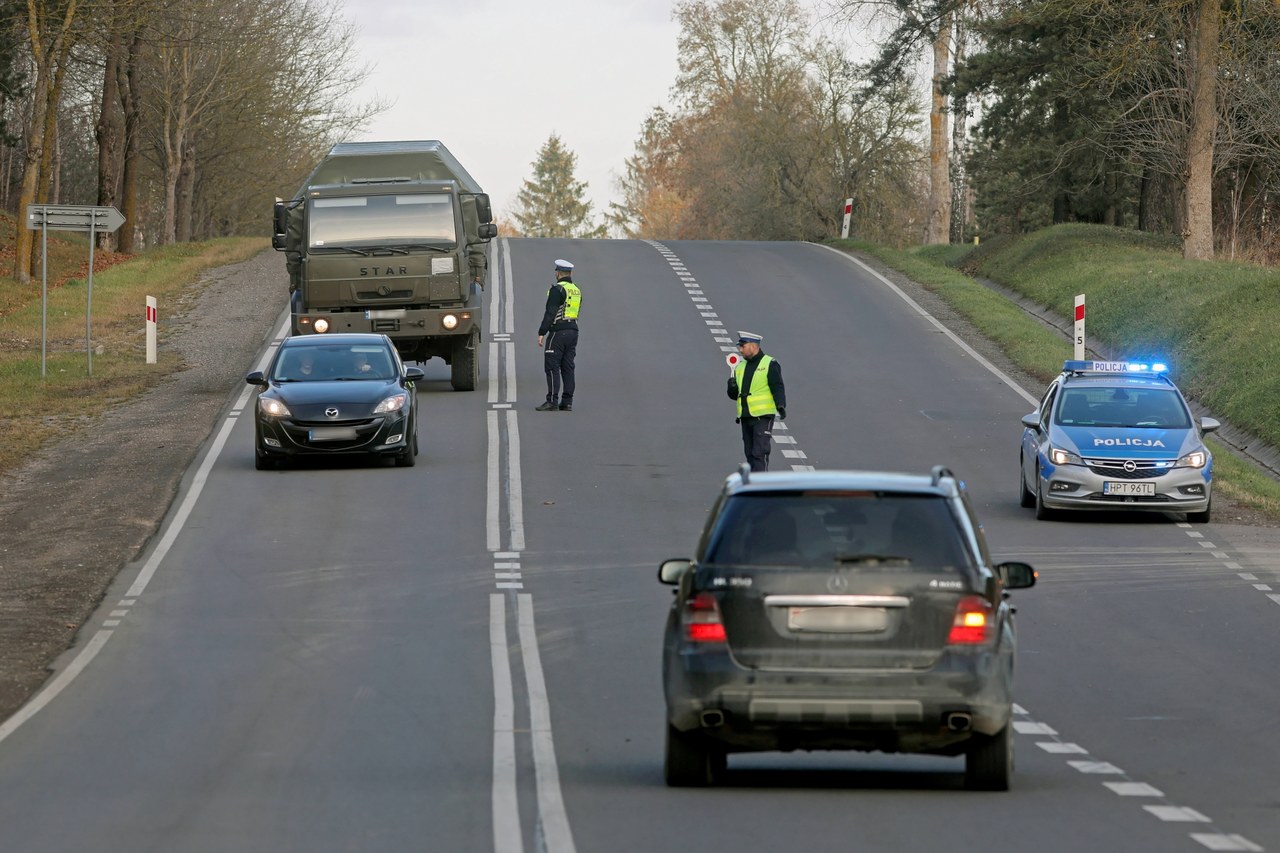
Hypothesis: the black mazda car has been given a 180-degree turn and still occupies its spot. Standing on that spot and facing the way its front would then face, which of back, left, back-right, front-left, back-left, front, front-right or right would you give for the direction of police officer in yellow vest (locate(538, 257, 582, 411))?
front-right

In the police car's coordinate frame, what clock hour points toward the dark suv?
The dark suv is roughly at 12 o'clock from the police car.

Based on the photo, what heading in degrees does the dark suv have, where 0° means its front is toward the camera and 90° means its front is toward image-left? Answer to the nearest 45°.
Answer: approximately 180°

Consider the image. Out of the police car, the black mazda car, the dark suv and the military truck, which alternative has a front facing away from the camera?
the dark suv

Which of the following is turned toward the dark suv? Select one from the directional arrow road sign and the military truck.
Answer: the military truck

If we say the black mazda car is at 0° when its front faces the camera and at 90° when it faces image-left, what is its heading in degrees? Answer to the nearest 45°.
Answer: approximately 0°

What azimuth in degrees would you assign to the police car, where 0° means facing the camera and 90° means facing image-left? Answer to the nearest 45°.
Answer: approximately 0°

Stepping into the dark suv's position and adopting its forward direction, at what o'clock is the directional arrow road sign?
The directional arrow road sign is roughly at 11 o'clock from the dark suv.

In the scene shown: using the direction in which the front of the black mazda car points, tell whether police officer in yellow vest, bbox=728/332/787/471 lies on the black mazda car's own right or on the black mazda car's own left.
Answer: on the black mazda car's own left
